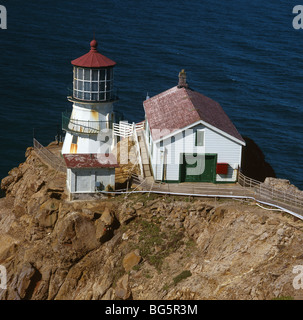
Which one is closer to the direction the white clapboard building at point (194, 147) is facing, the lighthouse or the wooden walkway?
the wooden walkway

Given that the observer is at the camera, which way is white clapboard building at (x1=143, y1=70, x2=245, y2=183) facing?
facing the viewer

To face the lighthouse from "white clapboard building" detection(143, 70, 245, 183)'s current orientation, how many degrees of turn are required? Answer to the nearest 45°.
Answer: approximately 135° to its right

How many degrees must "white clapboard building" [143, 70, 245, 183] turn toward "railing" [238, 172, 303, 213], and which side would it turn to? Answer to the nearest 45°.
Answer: approximately 45° to its left
